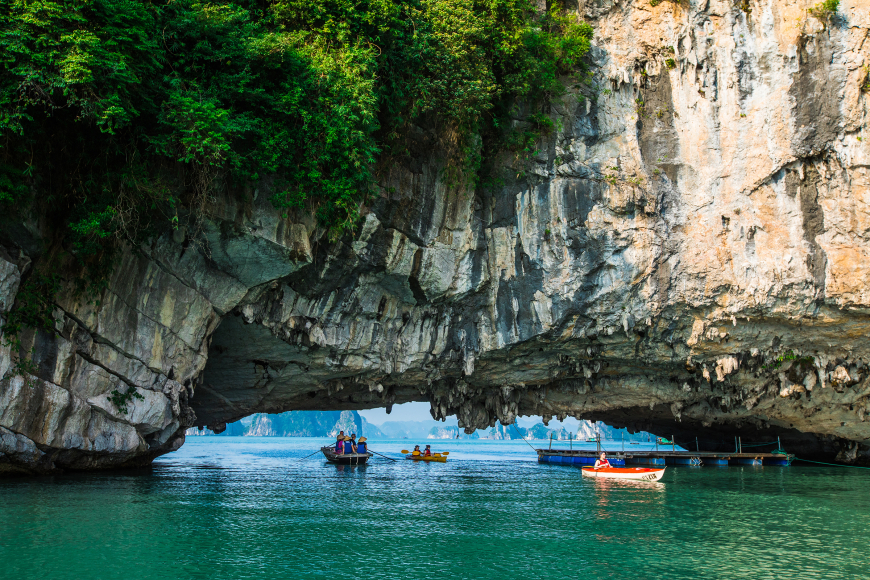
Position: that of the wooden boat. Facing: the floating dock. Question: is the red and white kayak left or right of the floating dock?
right

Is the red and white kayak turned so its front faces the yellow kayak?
no

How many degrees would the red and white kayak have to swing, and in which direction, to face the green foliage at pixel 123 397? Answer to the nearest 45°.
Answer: approximately 135° to its right

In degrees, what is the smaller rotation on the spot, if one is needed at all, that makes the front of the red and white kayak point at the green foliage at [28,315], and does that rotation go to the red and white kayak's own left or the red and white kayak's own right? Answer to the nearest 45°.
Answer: approximately 135° to the red and white kayak's own right

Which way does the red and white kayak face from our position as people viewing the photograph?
facing to the right of the viewer

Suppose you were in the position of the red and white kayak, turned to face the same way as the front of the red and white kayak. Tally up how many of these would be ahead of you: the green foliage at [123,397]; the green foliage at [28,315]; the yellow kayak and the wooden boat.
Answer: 0

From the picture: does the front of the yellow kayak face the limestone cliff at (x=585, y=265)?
no

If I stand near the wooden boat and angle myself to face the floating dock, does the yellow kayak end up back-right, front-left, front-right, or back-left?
front-left

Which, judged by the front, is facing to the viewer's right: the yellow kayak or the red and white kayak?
the red and white kayak
